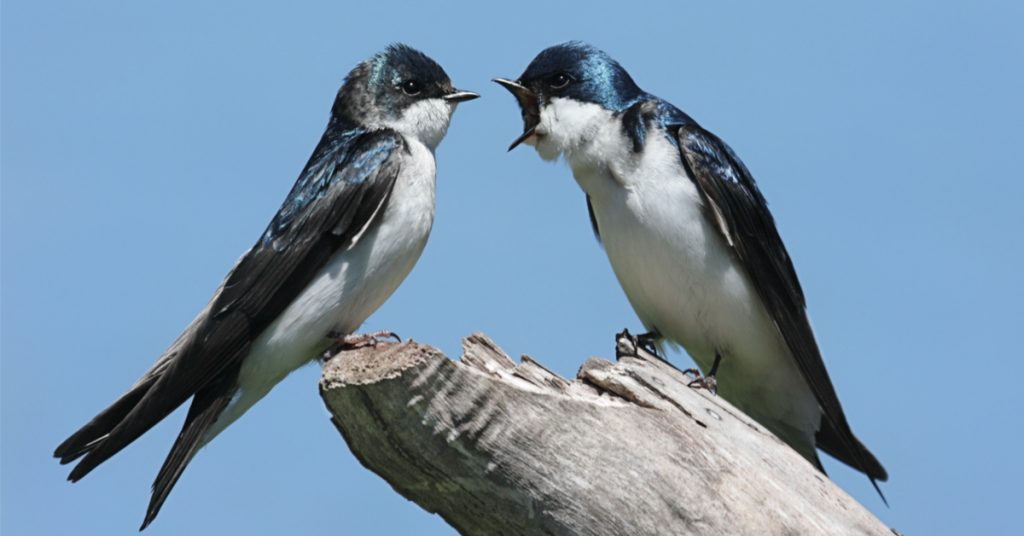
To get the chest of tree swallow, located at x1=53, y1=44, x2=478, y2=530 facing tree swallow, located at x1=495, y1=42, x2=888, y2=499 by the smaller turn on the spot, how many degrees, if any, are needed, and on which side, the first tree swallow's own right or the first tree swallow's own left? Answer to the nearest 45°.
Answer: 0° — it already faces it

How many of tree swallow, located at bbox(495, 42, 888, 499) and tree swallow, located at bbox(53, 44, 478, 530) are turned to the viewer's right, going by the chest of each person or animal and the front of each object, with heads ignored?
1

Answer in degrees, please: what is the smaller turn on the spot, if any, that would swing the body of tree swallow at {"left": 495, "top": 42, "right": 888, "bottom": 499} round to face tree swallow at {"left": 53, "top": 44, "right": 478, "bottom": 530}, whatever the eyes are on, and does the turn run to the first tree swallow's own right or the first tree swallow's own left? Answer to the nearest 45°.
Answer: approximately 45° to the first tree swallow's own right

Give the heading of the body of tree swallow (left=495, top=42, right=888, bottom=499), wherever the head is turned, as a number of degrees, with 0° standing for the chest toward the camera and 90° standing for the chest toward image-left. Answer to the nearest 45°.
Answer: approximately 45°

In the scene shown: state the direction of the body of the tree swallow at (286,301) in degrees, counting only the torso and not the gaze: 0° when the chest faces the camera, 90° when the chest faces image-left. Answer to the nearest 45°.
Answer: approximately 270°
